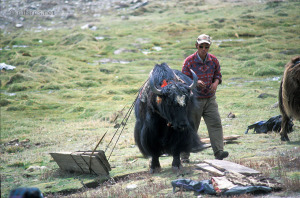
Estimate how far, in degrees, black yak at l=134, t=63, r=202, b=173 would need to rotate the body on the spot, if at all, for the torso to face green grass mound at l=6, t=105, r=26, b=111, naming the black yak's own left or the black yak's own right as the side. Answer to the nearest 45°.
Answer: approximately 135° to the black yak's own right

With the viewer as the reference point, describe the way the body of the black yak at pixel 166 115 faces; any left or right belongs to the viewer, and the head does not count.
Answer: facing the viewer
